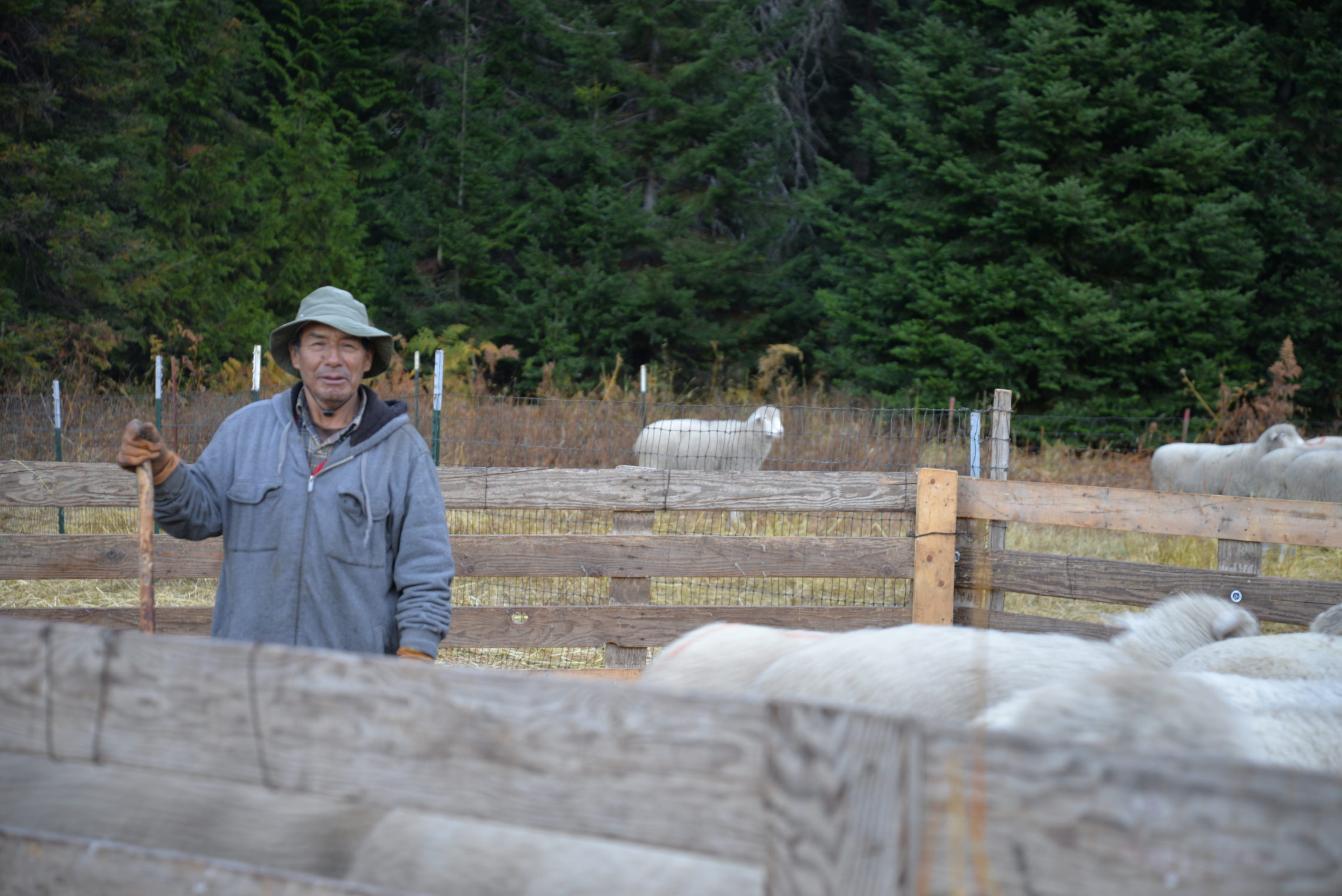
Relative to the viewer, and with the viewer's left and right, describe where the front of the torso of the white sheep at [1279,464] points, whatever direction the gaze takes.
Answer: facing to the right of the viewer

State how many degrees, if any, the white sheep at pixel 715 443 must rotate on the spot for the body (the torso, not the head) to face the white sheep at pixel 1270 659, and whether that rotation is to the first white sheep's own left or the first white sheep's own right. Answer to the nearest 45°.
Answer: approximately 90° to the first white sheep's own right

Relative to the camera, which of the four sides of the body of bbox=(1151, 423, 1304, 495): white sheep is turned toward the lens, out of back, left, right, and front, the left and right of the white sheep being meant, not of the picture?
right

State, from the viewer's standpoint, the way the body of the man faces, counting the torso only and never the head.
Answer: toward the camera

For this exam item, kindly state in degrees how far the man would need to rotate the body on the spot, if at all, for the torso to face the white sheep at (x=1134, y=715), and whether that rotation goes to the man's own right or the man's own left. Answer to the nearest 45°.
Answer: approximately 45° to the man's own left

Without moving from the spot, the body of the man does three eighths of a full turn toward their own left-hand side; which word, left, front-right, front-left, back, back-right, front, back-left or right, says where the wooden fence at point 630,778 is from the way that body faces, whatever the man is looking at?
back-right

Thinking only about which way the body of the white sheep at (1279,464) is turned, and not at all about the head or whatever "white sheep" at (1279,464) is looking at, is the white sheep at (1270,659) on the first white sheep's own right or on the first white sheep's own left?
on the first white sheep's own right

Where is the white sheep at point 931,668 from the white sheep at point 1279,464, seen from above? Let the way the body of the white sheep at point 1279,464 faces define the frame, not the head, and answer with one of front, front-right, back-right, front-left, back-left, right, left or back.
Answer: right

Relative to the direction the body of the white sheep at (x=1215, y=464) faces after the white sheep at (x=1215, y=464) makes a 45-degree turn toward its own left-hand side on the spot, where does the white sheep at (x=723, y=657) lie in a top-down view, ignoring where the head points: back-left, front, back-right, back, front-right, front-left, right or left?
back-right

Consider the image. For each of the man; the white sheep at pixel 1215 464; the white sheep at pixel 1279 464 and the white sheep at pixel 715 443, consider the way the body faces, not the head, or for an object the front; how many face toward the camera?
1

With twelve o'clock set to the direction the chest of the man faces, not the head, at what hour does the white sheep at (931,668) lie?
The white sheep is roughly at 9 o'clock from the man.

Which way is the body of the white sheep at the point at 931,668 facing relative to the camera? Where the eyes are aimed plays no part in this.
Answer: to the viewer's right

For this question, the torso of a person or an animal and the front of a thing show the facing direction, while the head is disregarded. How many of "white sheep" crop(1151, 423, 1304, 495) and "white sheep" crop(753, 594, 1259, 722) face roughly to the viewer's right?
2

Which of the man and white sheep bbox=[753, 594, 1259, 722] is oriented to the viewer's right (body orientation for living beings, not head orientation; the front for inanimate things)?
the white sheep

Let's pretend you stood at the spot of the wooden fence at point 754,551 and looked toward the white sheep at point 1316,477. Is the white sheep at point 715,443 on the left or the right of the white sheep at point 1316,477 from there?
left

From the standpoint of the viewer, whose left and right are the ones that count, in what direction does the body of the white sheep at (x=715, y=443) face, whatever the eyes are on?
facing to the right of the viewer

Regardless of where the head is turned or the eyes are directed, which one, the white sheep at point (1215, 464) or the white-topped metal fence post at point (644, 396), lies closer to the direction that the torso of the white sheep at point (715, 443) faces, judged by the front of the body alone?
the white sheep
